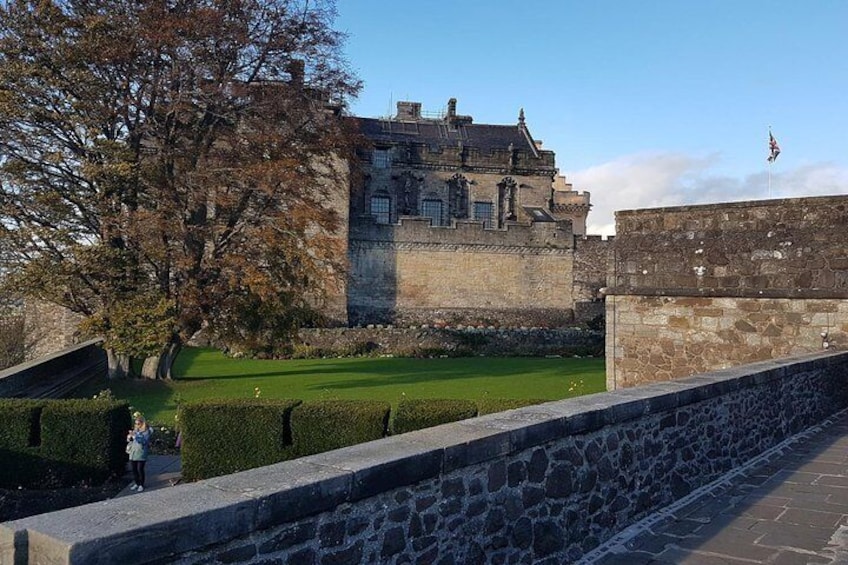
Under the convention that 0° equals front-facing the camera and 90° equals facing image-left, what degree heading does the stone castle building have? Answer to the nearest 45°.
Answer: approximately 0°

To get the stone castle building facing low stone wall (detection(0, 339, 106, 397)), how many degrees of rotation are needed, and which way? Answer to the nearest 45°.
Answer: approximately 45° to its right

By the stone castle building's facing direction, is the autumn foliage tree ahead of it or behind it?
ahead

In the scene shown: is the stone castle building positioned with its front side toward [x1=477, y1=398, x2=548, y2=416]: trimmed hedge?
yes

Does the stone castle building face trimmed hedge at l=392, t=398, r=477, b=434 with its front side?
yes

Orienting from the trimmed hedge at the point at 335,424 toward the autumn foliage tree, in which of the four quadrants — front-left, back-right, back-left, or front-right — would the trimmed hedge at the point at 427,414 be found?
back-right

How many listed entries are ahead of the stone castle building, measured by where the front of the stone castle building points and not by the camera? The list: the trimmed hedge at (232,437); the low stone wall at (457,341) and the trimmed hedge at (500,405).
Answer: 3

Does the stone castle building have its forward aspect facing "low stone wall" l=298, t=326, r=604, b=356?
yes

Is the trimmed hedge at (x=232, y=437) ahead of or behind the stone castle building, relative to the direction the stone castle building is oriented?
ahead
